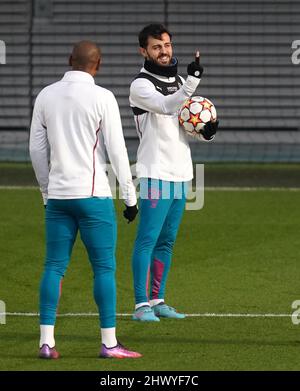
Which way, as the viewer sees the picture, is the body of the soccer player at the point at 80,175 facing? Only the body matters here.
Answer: away from the camera

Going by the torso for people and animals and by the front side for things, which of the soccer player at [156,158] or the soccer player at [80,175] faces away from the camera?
the soccer player at [80,175]

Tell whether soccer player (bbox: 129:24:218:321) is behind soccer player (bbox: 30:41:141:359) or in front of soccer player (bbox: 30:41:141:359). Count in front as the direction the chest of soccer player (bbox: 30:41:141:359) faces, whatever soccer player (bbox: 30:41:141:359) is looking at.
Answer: in front

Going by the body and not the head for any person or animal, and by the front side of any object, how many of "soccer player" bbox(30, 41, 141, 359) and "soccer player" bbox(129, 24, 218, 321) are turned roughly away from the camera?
1

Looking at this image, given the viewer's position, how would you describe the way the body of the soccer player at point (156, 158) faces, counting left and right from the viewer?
facing the viewer and to the right of the viewer

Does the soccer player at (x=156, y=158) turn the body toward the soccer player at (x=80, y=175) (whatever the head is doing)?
no
